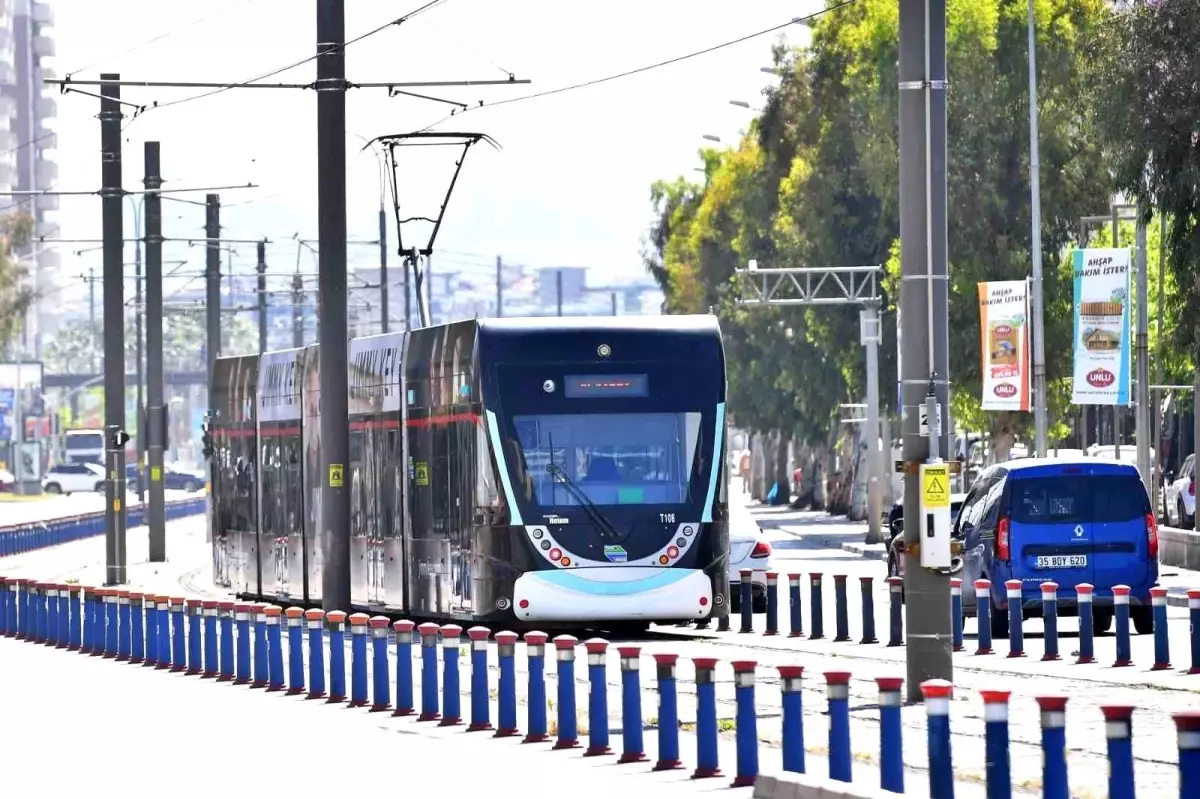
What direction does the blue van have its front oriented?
away from the camera

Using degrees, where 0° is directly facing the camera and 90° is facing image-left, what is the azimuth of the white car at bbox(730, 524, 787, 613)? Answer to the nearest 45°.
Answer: approximately 180°

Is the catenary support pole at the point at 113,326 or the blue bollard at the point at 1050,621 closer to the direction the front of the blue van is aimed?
the catenary support pole

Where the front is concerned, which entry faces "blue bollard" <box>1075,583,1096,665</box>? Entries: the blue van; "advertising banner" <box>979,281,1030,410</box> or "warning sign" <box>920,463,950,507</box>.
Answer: the advertising banner

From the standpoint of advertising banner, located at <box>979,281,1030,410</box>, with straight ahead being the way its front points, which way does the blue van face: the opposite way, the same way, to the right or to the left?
the opposite way

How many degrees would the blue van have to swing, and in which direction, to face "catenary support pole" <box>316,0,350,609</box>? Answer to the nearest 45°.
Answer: approximately 90° to its left

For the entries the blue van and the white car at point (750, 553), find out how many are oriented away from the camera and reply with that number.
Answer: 2

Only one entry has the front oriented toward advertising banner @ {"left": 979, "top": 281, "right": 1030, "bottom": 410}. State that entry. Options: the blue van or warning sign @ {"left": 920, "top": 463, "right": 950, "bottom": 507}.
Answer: the blue van

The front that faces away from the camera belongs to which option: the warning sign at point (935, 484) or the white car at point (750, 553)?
the white car

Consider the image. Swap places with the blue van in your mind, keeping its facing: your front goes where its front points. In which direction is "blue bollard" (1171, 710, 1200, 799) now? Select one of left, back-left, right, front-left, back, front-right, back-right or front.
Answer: back

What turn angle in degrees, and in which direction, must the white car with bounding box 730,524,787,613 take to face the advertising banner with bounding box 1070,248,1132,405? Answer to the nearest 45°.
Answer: approximately 45° to its right
